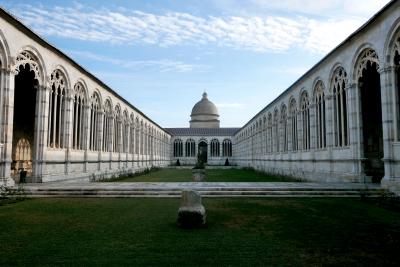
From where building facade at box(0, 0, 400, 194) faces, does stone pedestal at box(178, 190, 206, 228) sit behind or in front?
in front
